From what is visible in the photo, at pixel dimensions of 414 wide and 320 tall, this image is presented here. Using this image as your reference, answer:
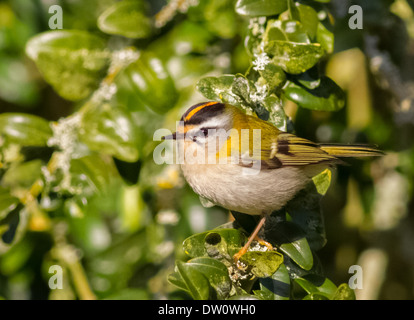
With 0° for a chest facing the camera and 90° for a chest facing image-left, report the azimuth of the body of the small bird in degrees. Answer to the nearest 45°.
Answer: approximately 90°
